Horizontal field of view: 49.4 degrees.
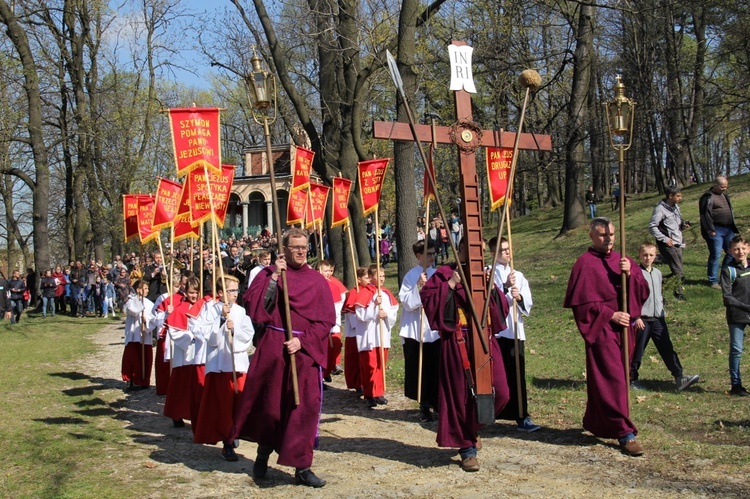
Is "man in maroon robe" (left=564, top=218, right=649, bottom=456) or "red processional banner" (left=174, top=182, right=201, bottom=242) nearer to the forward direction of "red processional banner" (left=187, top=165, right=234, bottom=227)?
the man in maroon robe

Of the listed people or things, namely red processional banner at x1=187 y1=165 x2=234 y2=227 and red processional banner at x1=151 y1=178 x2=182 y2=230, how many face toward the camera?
2

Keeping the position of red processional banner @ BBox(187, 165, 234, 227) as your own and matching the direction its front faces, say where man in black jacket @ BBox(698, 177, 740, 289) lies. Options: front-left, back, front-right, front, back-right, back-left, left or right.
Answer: left

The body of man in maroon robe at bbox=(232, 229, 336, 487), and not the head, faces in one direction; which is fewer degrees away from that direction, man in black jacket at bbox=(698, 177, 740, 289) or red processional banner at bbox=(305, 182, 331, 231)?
the man in black jacket

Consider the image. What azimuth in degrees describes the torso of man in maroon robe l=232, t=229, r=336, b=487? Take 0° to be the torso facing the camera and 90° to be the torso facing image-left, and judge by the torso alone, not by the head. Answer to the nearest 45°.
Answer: approximately 315°

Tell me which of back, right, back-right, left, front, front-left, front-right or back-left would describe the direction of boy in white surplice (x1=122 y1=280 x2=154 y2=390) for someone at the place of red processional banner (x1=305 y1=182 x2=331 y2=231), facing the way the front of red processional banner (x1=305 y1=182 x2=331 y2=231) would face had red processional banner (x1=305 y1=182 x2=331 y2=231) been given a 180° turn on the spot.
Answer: left

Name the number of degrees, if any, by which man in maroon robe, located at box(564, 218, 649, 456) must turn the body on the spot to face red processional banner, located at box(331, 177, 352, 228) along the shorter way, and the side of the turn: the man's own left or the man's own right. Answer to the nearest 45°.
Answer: approximately 180°
